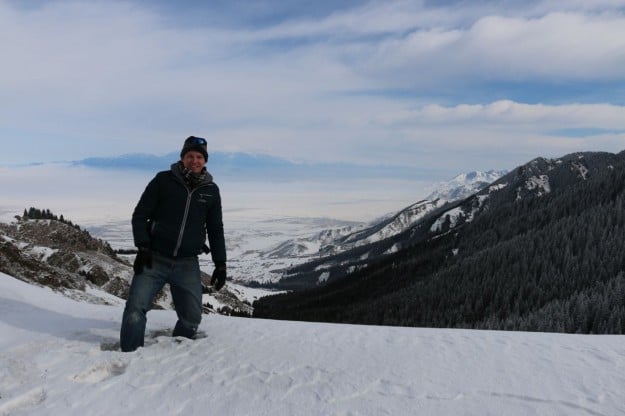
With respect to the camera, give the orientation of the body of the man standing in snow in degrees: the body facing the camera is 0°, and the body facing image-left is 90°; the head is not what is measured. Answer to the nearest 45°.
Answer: approximately 0°
